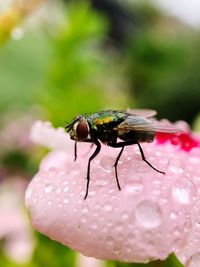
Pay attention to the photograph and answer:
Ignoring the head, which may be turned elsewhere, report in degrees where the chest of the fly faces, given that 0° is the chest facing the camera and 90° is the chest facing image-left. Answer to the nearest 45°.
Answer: approximately 90°
